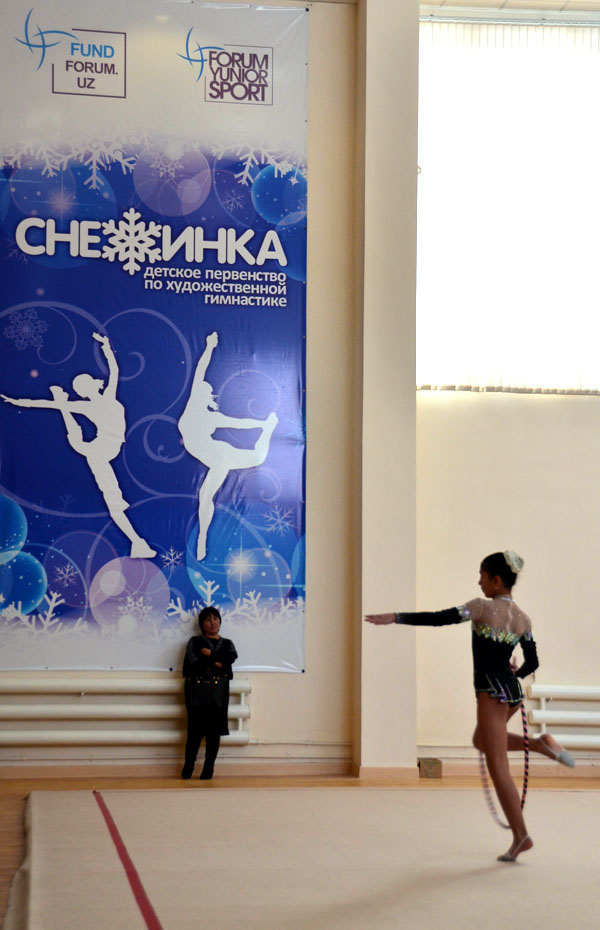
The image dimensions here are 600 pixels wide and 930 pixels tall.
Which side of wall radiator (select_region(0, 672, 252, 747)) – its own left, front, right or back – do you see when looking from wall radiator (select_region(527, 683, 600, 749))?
left

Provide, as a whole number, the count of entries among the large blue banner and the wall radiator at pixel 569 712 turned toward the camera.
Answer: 2

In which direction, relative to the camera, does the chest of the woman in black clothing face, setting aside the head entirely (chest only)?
toward the camera

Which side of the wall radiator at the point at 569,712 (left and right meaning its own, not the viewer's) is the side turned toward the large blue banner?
right

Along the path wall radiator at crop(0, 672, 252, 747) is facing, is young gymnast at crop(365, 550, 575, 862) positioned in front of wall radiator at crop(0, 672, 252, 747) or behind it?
in front

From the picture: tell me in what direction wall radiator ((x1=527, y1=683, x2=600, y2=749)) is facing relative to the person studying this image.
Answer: facing the viewer

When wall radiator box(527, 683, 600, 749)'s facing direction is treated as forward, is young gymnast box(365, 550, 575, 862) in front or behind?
in front

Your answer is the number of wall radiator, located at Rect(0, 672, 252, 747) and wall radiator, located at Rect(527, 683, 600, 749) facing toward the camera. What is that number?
2

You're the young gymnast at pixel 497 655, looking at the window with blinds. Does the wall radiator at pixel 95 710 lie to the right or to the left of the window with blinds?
left

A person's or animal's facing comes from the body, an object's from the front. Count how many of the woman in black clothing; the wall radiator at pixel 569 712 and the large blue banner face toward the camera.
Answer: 3

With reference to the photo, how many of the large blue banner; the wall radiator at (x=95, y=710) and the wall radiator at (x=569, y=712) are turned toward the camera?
3

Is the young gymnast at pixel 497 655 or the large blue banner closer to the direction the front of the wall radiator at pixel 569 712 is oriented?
the young gymnast
